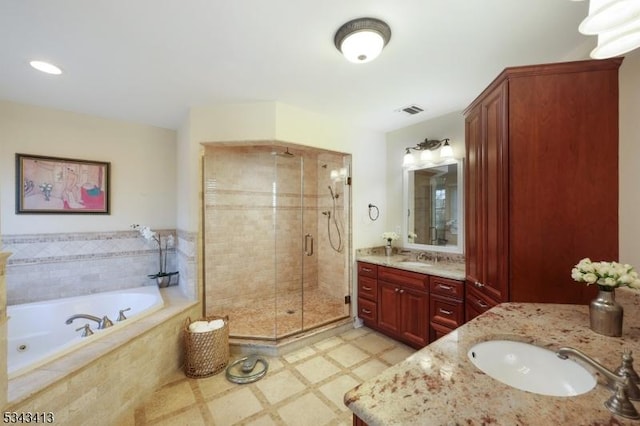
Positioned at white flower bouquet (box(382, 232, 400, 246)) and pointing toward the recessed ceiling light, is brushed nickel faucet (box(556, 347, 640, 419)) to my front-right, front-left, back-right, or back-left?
front-left

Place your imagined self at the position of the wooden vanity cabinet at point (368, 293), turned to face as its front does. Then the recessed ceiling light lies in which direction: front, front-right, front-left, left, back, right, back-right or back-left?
front

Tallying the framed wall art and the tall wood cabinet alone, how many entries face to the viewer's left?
1

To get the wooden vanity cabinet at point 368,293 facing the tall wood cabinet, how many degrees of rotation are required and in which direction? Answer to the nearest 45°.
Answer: approximately 90° to its left

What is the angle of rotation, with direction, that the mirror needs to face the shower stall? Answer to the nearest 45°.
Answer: approximately 45° to its right

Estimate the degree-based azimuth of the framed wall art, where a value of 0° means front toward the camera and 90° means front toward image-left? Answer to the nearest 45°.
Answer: approximately 315°

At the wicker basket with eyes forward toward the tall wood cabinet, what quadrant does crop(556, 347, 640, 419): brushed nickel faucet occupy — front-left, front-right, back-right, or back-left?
front-right

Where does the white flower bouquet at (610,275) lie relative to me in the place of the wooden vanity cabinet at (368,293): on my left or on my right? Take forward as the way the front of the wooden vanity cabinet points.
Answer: on my left

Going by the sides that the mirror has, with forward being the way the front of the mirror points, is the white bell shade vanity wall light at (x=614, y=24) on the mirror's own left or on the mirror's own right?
on the mirror's own left

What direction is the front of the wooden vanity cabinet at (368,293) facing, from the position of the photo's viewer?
facing the viewer and to the left of the viewer

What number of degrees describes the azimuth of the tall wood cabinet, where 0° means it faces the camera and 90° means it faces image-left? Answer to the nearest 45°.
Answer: approximately 90°

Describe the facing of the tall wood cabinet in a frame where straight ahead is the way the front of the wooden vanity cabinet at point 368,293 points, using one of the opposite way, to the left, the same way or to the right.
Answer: to the right

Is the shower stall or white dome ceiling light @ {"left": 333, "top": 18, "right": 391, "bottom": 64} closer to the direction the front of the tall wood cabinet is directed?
the shower stall
